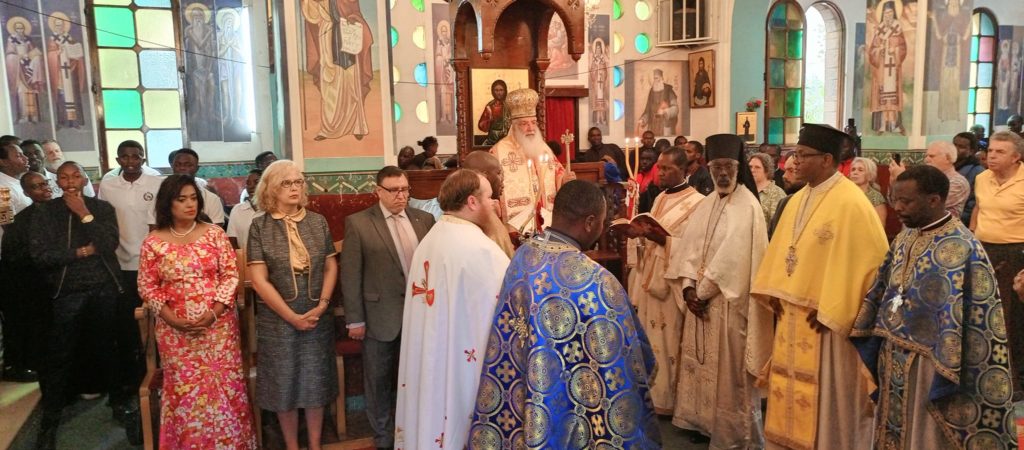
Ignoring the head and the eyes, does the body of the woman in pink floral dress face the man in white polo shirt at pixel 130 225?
no

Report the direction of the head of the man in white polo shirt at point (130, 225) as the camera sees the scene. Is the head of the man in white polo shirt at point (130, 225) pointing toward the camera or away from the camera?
toward the camera

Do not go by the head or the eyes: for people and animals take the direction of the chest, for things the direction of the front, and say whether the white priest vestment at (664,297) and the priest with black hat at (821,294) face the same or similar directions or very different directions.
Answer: same or similar directions

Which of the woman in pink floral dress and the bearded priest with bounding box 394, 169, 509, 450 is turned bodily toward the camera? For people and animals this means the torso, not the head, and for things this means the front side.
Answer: the woman in pink floral dress

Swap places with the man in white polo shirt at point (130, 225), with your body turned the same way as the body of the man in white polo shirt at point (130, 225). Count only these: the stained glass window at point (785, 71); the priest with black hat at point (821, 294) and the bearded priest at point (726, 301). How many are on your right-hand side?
0

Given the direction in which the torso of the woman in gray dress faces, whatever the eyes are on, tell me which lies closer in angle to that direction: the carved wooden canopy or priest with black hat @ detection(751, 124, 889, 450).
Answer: the priest with black hat

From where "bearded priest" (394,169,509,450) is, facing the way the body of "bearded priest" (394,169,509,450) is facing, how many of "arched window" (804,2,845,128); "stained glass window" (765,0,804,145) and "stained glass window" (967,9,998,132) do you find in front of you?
3

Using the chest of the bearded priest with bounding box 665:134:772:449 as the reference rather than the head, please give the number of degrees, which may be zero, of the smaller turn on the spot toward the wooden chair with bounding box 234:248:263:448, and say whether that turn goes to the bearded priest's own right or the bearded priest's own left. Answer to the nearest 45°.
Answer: approximately 45° to the bearded priest's own right

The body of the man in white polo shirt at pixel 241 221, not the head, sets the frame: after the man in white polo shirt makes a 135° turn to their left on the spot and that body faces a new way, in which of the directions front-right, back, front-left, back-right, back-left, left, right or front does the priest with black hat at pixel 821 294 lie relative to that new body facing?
back-right

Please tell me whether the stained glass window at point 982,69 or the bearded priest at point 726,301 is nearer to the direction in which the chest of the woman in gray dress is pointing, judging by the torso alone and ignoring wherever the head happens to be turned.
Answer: the bearded priest

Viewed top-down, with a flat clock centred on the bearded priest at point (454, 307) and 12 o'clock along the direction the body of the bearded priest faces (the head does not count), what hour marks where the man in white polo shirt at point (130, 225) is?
The man in white polo shirt is roughly at 9 o'clock from the bearded priest.

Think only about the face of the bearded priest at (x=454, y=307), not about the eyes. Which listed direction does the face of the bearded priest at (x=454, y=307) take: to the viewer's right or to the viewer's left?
to the viewer's right

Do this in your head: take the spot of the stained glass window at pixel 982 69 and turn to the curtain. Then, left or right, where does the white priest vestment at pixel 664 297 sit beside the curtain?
left

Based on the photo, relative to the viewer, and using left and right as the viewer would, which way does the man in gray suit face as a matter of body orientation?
facing the viewer and to the right of the viewer

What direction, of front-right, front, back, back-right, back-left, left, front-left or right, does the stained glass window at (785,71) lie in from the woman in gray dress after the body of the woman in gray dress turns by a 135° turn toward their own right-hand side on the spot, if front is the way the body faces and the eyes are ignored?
back-right

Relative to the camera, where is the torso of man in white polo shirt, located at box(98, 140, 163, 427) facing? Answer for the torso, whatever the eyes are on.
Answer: toward the camera

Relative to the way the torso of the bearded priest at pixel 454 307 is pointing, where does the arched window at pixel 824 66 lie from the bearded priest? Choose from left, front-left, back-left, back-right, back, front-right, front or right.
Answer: front

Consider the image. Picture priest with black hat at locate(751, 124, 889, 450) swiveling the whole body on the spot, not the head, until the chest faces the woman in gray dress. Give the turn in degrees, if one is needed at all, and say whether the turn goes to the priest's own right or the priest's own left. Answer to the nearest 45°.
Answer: approximately 45° to the priest's own right

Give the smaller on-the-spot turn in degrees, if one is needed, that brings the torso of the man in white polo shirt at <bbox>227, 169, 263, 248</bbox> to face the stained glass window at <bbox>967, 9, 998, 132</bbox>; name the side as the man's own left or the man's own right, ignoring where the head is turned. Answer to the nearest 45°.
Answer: approximately 45° to the man's own left

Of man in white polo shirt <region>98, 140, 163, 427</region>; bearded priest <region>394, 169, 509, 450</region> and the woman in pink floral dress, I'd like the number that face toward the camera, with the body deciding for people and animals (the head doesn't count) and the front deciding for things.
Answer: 2

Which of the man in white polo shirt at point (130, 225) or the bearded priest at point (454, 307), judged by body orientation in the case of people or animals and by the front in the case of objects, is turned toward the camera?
the man in white polo shirt

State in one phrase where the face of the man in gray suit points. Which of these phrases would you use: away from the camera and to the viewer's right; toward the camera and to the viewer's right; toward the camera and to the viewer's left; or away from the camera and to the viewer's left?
toward the camera and to the viewer's right
